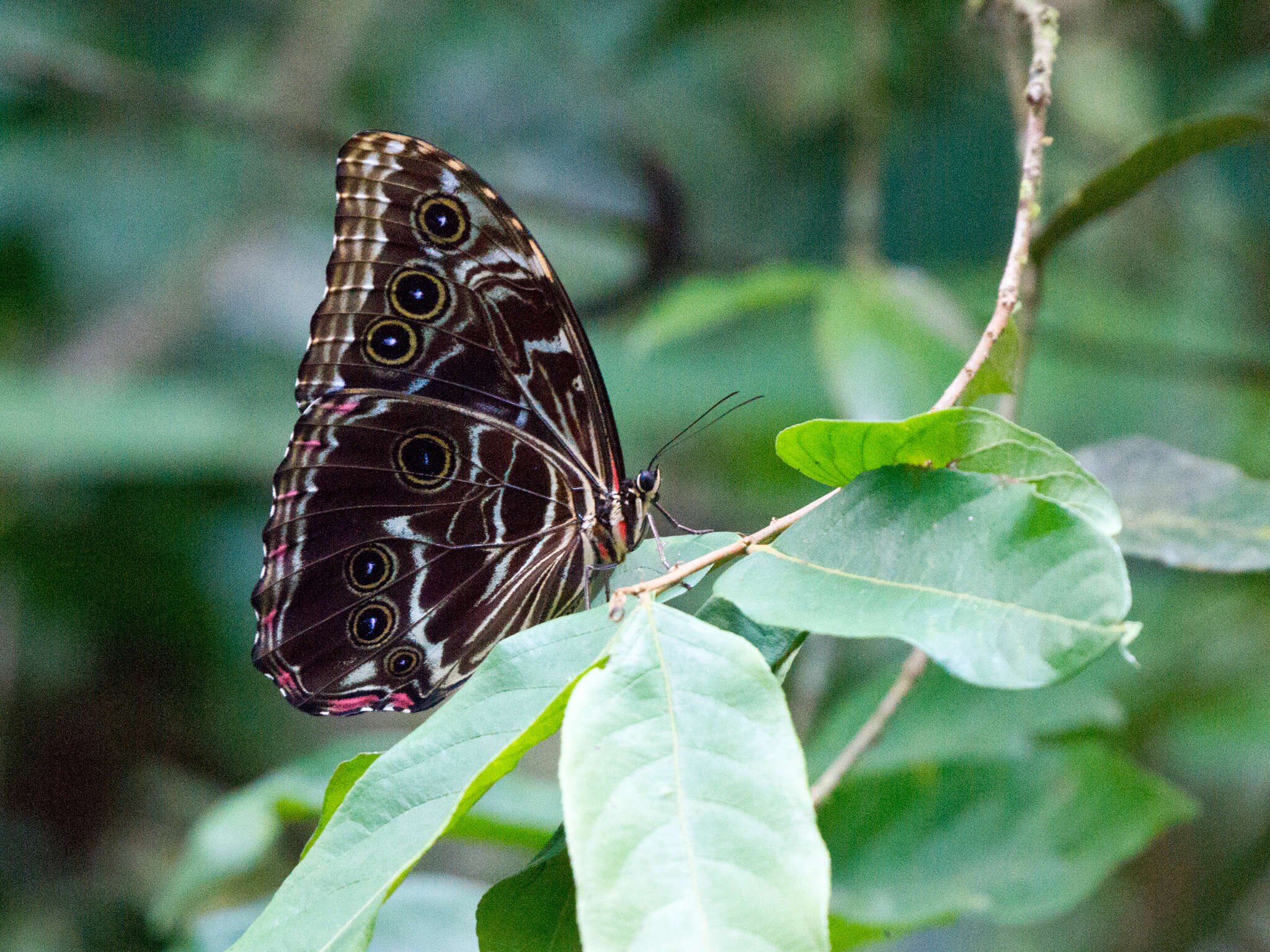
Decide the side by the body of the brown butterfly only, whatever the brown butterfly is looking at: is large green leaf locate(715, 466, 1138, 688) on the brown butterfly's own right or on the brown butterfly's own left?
on the brown butterfly's own right

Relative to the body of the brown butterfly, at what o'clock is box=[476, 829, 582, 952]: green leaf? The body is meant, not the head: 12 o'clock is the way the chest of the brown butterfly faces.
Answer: The green leaf is roughly at 3 o'clock from the brown butterfly.

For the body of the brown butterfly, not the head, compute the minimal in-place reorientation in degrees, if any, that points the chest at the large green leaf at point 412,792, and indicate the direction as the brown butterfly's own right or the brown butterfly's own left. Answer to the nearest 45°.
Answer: approximately 90° to the brown butterfly's own right

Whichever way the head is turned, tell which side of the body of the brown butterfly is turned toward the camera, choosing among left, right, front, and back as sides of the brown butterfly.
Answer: right

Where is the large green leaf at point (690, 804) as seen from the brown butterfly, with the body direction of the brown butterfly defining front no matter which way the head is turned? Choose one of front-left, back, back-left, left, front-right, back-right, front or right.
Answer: right
